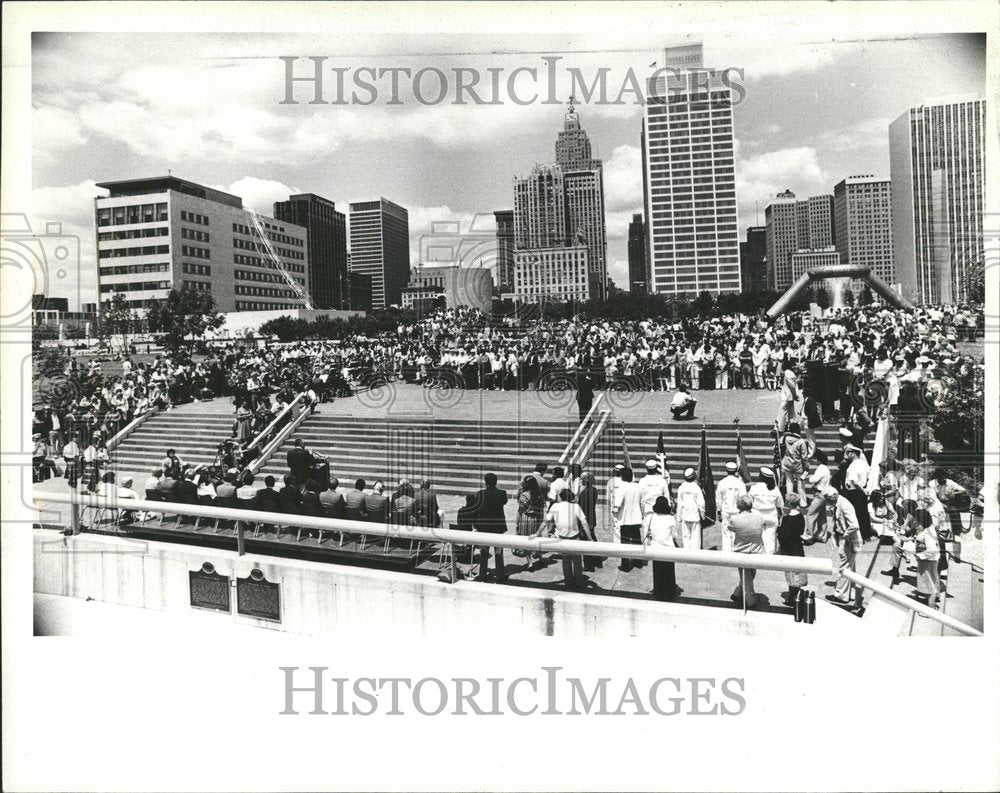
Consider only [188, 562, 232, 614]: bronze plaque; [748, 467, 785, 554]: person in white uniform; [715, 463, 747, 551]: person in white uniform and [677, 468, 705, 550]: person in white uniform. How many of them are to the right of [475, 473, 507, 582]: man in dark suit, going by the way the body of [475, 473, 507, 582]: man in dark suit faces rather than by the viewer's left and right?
3

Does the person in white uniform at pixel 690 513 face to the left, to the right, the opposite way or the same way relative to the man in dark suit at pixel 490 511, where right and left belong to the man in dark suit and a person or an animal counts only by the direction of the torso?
the same way

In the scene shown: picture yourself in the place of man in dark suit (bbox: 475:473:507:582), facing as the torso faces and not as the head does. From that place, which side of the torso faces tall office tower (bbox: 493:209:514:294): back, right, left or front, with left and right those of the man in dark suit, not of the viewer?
front

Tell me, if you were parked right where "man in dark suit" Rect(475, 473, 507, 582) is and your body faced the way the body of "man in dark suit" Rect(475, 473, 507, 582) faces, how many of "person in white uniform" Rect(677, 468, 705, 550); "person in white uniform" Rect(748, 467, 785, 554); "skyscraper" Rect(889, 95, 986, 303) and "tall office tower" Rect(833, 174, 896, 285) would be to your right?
4

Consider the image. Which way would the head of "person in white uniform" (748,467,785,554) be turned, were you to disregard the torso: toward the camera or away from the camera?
away from the camera

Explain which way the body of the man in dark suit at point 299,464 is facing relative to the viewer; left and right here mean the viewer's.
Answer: facing away from the viewer

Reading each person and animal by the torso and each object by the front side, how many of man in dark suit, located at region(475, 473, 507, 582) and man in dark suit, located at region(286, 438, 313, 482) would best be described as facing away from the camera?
2

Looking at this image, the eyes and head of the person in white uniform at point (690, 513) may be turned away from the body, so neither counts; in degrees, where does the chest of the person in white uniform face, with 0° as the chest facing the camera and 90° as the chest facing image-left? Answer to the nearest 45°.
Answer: approximately 180°

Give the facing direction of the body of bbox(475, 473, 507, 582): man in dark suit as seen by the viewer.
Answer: away from the camera
